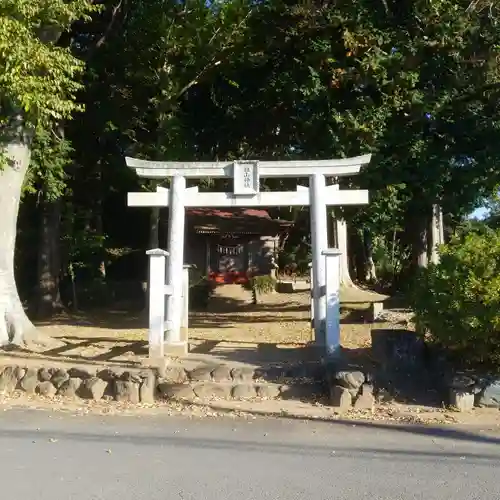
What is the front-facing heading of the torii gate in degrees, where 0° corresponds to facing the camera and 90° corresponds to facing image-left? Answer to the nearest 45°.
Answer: approximately 0°

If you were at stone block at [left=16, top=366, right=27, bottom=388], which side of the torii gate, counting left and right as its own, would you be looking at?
right

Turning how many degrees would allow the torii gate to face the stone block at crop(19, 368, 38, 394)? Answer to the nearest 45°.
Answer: approximately 45° to its right

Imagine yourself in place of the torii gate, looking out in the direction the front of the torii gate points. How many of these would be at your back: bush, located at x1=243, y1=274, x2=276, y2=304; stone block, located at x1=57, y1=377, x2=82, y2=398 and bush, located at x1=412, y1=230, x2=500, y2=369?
1

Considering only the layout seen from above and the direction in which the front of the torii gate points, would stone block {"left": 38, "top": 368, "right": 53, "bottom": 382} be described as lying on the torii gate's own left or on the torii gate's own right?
on the torii gate's own right

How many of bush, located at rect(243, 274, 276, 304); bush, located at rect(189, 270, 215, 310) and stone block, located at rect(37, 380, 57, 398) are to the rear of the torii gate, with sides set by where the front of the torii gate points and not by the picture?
2

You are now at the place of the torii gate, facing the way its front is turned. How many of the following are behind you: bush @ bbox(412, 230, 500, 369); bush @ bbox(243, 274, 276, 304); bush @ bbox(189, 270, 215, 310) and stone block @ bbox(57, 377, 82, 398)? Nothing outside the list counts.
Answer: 2

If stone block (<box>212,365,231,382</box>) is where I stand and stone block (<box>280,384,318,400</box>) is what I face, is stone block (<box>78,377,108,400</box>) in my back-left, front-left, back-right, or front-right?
back-right

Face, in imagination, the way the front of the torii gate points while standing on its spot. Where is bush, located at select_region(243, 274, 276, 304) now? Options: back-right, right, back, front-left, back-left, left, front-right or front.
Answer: back

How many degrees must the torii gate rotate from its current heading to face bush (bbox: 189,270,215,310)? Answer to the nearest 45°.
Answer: approximately 180°
